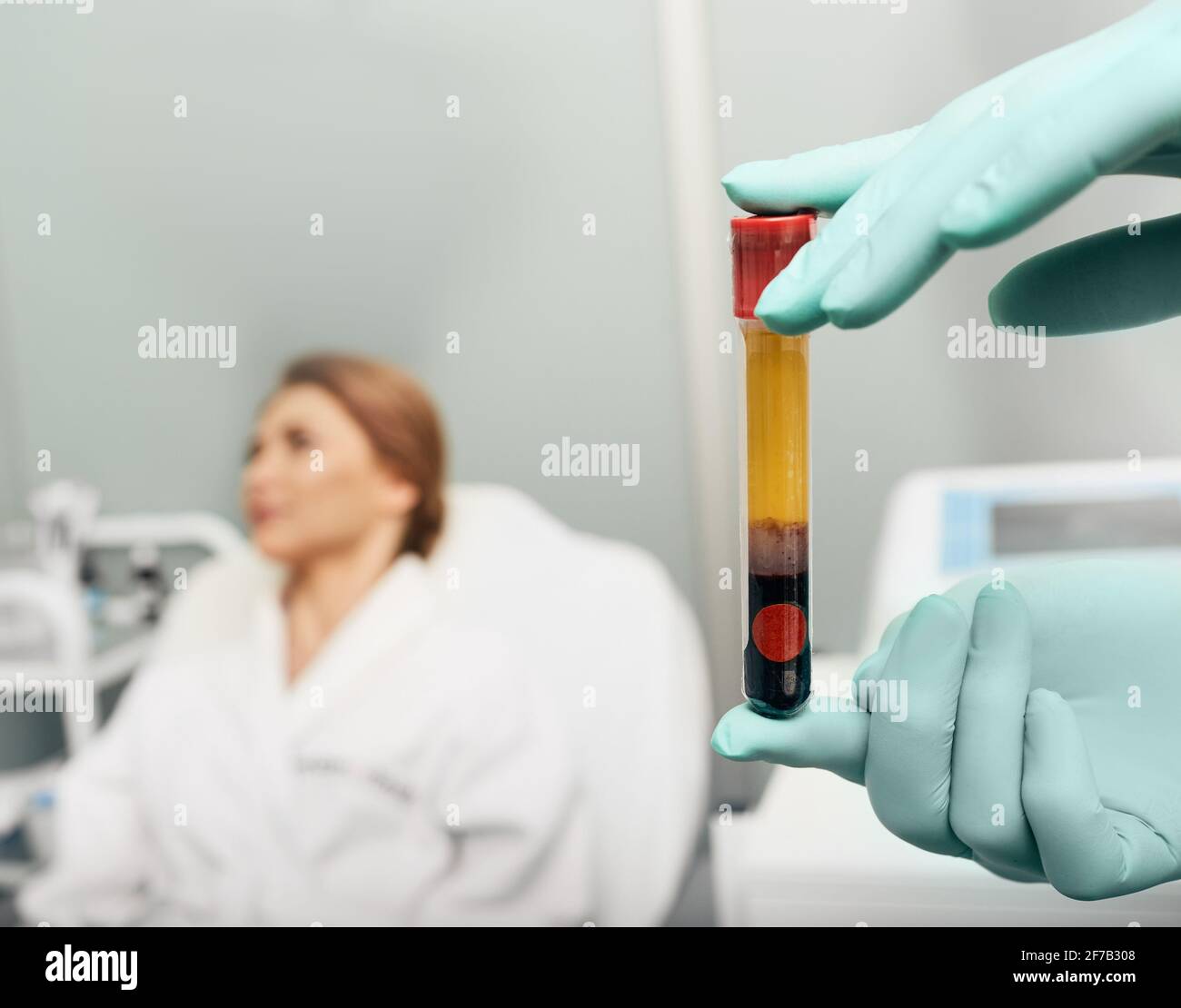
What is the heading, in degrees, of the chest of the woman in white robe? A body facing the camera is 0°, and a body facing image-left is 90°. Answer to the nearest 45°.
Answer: approximately 45°
